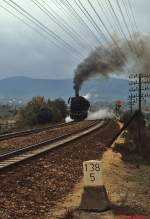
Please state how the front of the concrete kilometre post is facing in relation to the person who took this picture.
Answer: facing the viewer
